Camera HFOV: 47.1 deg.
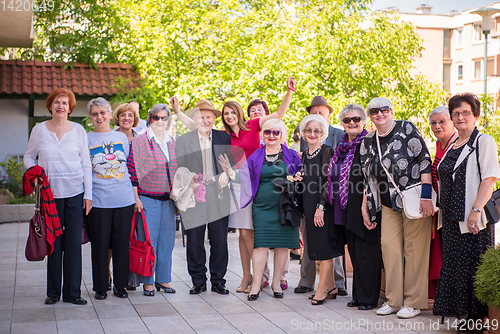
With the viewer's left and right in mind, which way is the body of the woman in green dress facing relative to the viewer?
facing the viewer

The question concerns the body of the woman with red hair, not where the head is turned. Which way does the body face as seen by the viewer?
toward the camera

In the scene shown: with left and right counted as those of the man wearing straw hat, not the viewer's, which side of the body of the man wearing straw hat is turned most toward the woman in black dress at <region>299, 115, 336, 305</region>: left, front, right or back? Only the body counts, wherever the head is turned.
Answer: left

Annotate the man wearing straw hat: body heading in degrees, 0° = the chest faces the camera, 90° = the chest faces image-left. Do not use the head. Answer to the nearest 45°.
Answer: approximately 0°

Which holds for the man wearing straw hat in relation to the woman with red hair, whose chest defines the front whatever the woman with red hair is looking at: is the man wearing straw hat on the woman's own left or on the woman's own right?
on the woman's own left

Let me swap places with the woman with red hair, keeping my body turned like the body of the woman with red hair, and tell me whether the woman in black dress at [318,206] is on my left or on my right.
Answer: on my left

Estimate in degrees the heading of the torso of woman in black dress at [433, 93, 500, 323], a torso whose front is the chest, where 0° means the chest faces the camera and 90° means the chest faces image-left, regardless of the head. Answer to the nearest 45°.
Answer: approximately 45°

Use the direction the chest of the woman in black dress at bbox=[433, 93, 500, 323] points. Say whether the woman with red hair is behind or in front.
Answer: in front

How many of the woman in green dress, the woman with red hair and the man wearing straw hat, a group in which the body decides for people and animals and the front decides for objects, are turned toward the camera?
3

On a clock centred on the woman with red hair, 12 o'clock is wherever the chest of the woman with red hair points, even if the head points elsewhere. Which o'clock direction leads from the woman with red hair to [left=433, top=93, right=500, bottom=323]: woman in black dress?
The woman in black dress is roughly at 10 o'clock from the woman with red hair.

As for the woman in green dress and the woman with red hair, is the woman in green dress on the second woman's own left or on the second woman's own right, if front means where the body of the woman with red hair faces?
on the second woman's own left

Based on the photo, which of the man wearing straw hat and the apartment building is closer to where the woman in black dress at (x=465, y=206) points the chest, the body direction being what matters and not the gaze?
the man wearing straw hat
